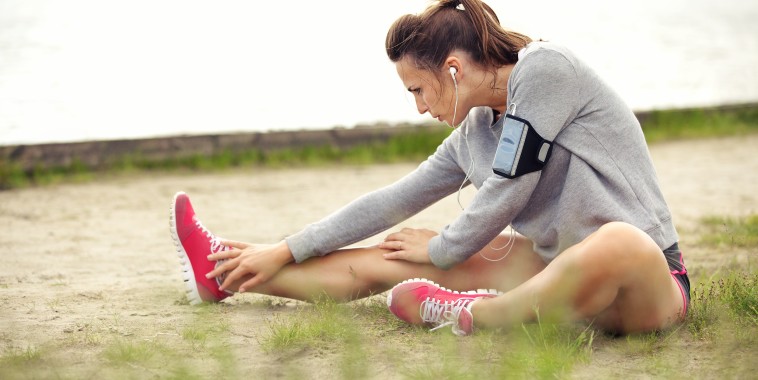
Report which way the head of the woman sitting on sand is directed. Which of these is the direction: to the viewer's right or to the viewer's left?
to the viewer's left

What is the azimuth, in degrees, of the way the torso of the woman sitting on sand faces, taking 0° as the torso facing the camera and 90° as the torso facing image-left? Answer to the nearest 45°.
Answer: approximately 90°
